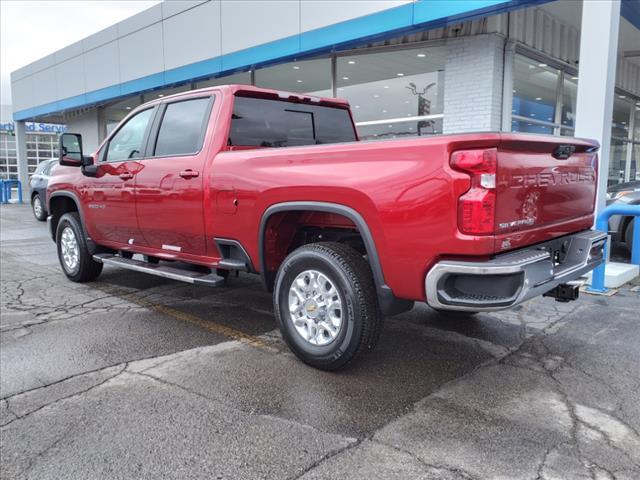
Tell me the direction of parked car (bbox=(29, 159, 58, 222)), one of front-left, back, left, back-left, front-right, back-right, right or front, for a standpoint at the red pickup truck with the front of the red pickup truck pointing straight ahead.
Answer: front

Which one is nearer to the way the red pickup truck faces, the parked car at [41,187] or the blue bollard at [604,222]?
the parked car

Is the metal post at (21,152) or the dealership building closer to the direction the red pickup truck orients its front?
the metal post

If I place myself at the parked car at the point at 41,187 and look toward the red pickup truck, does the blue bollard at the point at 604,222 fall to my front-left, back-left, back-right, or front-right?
front-left

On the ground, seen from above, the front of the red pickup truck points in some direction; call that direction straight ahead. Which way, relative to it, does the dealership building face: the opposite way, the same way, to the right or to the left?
to the left

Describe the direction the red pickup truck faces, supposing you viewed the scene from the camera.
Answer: facing away from the viewer and to the left of the viewer

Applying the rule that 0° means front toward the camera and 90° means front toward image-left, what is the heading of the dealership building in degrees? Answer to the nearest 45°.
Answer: approximately 45°

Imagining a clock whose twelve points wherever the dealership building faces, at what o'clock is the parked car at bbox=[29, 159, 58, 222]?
The parked car is roughly at 2 o'clock from the dealership building.

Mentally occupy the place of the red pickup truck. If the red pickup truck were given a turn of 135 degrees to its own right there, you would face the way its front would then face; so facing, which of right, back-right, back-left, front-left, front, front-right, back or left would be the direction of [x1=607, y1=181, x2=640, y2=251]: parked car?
front-left

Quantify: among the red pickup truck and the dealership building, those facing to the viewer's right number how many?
0

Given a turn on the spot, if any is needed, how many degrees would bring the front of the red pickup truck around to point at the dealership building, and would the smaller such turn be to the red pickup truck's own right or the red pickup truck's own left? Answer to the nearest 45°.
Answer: approximately 45° to the red pickup truck's own right

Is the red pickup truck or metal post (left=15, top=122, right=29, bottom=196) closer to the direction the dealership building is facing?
the red pickup truck

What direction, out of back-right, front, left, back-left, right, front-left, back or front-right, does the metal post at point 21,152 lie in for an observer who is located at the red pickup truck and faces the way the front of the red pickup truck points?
front

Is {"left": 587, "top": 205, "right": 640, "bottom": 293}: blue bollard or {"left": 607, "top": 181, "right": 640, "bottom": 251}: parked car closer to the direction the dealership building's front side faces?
the blue bollard

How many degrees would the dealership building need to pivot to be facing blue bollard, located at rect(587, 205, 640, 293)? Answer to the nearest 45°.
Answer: approximately 45° to its left
